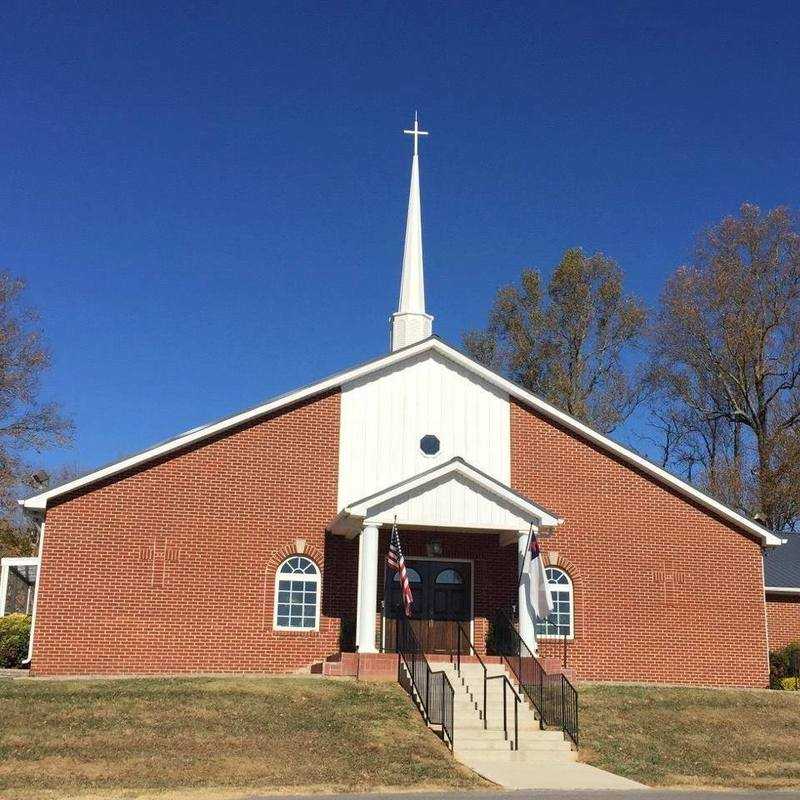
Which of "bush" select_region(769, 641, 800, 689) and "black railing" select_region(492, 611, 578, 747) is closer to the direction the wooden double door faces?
the black railing

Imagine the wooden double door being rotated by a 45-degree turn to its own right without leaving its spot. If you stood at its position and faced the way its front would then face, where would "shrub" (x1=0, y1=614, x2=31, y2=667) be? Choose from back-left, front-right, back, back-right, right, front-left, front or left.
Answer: front-right

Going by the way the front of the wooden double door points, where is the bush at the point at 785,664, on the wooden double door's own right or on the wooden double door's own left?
on the wooden double door's own left

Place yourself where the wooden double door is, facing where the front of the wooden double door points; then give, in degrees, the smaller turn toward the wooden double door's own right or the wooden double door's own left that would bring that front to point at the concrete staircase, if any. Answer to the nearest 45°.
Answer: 0° — it already faces it

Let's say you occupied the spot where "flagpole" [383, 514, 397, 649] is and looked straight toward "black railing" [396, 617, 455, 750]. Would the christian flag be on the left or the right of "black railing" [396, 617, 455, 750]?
left

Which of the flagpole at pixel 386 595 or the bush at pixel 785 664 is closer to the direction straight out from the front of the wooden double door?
the flagpole

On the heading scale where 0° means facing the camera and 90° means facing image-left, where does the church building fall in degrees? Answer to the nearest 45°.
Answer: approximately 0°

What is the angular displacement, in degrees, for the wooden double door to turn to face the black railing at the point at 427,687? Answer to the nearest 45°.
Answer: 0° — it already faces it

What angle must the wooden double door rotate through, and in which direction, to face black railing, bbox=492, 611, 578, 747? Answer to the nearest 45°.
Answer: approximately 45° to its left
